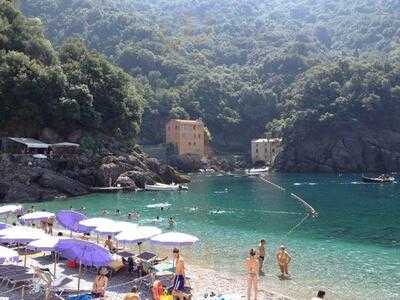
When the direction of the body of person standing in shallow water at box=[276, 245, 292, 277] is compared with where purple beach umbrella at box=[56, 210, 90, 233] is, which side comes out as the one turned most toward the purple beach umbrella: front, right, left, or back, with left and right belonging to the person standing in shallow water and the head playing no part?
right

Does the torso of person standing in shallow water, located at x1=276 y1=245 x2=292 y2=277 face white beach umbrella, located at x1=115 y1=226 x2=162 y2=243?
no

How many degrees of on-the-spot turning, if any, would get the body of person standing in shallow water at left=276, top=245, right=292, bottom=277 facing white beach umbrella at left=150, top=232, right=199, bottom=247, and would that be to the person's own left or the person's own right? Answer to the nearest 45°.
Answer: approximately 45° to the person's own right

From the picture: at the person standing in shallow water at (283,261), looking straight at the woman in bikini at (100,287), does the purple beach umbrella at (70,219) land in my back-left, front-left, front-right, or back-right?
front-right

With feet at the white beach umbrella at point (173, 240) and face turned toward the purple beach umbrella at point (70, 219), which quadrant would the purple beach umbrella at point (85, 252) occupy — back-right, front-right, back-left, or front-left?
front-left

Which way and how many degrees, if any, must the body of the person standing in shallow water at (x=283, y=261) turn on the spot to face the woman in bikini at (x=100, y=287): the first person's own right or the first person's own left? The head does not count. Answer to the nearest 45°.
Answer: approximately 45° to the first person's own right

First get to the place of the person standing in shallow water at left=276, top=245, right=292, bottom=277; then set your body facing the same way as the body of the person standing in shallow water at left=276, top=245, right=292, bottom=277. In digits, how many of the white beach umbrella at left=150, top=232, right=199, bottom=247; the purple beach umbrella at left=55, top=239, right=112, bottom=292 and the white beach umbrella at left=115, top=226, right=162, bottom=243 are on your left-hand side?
0

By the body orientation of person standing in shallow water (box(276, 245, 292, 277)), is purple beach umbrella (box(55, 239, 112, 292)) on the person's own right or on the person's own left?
on the person's own right

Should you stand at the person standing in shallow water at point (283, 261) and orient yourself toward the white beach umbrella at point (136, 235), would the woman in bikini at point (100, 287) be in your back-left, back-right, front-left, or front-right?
front-left

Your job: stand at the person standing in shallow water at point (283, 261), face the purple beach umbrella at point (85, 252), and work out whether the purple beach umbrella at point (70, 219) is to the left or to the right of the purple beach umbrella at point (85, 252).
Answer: right

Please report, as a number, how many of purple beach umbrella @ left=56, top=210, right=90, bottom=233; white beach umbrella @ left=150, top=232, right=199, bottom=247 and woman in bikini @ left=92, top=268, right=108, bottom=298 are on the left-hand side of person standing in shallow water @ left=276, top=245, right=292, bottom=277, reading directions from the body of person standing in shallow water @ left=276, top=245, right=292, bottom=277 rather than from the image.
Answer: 0

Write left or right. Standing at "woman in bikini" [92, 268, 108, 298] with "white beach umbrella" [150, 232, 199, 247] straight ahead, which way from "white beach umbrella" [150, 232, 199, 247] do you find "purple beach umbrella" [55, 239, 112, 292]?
left

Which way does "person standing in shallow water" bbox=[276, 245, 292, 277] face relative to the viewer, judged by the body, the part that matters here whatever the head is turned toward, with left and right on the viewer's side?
facing the viewer
